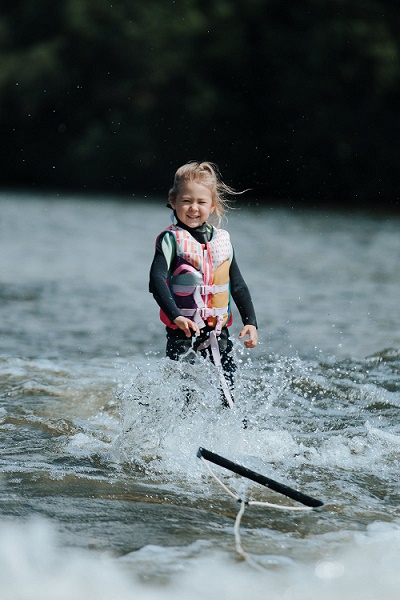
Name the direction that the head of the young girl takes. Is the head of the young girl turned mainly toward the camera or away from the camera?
toward the camera

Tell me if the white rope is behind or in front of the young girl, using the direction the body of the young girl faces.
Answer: in front

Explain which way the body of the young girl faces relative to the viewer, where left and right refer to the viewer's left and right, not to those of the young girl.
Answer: facing the viewer

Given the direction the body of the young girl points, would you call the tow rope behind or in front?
in front
